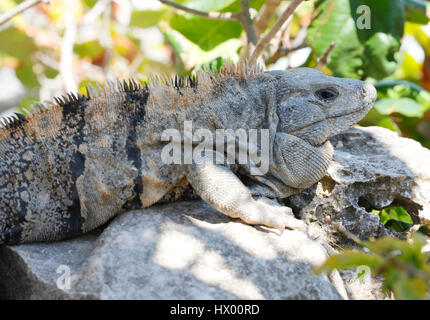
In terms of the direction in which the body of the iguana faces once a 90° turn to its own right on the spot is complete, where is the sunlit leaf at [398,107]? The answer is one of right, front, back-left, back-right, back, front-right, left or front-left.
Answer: back-left

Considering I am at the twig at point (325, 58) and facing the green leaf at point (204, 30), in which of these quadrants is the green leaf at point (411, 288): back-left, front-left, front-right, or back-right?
back-left

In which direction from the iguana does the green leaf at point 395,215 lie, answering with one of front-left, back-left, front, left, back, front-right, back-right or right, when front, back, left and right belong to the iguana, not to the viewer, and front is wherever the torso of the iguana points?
front

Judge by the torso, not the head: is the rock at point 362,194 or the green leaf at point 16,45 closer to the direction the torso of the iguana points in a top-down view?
the rock

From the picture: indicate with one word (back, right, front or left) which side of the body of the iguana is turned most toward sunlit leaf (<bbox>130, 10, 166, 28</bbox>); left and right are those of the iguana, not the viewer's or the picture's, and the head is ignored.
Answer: left

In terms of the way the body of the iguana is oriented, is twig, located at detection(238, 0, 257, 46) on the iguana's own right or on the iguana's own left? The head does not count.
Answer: on the iguana's own left

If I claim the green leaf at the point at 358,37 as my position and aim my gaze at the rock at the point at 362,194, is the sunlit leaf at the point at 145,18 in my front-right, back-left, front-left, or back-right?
back-right

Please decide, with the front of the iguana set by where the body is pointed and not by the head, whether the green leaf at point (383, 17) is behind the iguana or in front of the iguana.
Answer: in front

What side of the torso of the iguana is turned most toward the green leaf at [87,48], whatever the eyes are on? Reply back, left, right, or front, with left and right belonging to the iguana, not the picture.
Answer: left

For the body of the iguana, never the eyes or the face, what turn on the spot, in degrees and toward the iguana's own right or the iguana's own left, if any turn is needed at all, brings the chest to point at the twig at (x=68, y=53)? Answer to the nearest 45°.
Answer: approximately 90° to the iguana's own left

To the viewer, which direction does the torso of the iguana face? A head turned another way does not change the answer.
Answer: to the viewer's right
